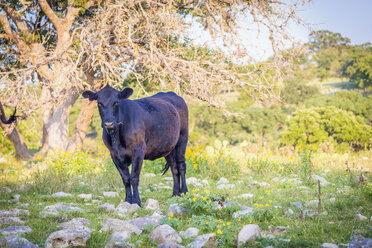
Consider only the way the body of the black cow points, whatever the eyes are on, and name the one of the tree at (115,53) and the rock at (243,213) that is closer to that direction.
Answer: the rock

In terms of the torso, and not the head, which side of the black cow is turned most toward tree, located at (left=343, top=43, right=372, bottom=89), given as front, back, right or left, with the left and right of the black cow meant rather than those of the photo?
back

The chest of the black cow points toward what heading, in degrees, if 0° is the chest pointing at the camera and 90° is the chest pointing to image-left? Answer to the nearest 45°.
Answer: approximately 45°

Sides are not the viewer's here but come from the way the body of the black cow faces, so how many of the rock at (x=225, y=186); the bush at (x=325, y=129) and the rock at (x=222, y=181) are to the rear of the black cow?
3

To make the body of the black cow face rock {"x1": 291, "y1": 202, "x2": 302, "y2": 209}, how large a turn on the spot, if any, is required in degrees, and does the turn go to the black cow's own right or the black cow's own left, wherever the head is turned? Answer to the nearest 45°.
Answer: approximately 90° to the black cow's own left

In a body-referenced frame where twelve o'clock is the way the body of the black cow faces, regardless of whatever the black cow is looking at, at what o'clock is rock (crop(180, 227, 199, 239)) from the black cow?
The rock is roughly at 10 o'clock from the black cow.

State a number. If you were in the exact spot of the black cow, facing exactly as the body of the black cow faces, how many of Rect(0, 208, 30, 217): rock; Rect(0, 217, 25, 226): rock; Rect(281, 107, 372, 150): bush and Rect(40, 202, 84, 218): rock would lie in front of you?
3
